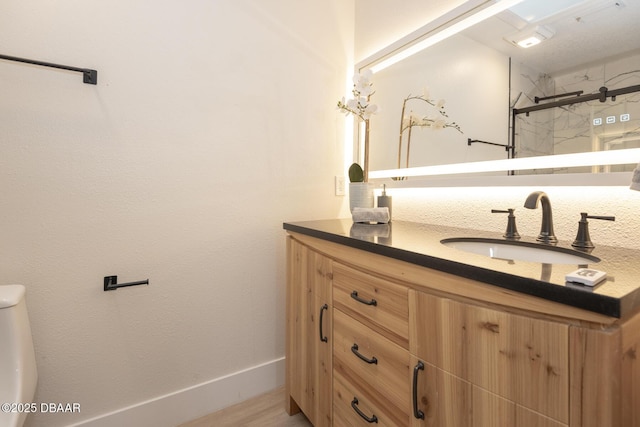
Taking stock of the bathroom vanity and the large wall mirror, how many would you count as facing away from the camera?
0

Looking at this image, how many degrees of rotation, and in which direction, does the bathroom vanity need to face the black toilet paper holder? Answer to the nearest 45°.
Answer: approximately 45° to its right

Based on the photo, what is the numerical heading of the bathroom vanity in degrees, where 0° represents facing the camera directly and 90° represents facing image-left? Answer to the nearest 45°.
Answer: approximately 45°

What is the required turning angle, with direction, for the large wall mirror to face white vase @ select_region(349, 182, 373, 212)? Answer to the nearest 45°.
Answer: approximately 45° to its right

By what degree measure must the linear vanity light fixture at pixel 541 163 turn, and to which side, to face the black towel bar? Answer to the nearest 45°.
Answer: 0° — it already faces it

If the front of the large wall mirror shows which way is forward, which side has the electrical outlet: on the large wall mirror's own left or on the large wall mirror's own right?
on the large wall mirror's own right

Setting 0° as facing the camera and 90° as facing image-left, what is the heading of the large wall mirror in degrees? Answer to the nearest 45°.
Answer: approximately 45°

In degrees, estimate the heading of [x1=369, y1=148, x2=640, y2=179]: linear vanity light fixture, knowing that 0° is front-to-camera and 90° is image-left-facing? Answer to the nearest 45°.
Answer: approximately 45°

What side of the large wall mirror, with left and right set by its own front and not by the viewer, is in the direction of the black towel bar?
front

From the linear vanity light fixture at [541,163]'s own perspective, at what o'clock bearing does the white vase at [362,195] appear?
The white vase is roughly at 2 o'clock from the linear vanity light fixture.

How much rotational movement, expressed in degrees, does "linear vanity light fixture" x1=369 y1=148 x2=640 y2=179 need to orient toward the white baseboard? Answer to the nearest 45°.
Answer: approximately 45° to its right

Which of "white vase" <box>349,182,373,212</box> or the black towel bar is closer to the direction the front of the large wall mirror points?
the black towel bar
